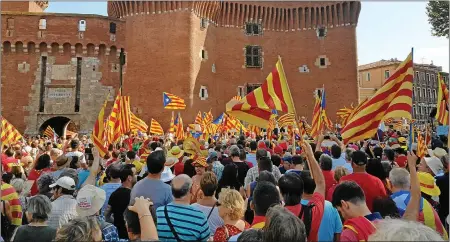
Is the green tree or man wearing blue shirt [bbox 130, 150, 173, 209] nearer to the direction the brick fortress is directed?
the man wearing blue shirt

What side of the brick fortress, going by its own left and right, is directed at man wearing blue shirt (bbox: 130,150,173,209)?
front

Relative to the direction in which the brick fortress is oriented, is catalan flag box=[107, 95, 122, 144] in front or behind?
in front

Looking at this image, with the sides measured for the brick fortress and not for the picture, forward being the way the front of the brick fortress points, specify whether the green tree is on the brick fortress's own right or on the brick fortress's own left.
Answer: on the brick fortress's own left

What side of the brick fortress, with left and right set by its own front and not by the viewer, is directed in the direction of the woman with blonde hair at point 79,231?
front

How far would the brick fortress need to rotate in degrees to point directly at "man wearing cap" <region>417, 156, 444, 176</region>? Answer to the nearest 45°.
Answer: approximately 45° to its left

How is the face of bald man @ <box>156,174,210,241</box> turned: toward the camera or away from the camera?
away from the camera

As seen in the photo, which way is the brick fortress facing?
toward the camera

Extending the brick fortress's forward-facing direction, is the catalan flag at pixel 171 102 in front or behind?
in front

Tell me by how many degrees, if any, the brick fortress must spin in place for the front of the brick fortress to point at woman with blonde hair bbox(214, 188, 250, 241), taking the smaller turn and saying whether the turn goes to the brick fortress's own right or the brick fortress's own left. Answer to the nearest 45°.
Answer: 0° — it already faces them

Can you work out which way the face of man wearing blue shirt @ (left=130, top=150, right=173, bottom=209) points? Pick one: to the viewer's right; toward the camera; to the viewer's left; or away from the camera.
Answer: away from the camera

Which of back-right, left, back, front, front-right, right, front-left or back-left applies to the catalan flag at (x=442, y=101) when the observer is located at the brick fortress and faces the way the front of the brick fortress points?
front-left
